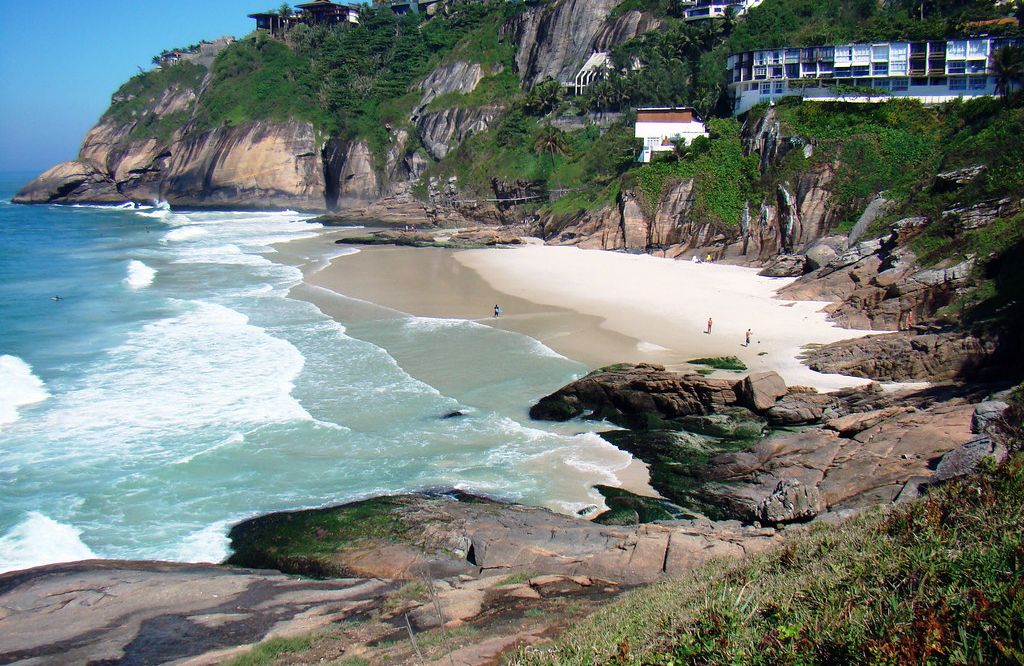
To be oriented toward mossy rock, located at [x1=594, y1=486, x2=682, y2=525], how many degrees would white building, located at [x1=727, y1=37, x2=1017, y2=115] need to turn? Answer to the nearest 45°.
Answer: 0° — it already faces it

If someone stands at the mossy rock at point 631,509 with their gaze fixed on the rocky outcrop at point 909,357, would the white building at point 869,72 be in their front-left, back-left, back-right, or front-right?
front-left

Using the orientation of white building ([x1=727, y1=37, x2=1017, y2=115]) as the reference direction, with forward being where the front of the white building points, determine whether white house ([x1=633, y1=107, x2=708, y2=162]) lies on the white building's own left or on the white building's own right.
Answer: on the white building's own right

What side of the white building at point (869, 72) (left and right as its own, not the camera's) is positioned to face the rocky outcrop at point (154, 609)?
front

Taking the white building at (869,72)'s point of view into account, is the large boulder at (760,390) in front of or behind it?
in front

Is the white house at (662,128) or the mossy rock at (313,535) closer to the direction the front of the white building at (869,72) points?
the mossy rock

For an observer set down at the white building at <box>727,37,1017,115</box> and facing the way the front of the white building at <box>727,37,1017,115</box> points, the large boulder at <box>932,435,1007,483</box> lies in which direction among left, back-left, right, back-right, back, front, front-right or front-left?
front

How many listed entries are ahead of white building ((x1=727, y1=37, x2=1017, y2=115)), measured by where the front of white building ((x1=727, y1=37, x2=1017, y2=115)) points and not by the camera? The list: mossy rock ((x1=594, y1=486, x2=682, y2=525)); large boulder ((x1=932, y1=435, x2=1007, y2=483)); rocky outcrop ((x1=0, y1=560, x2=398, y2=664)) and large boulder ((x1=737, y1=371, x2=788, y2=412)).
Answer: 4

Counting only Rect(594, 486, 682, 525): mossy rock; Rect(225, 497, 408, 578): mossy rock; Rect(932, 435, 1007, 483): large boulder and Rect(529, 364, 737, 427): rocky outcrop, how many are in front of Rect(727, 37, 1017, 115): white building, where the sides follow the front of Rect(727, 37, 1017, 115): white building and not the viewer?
4

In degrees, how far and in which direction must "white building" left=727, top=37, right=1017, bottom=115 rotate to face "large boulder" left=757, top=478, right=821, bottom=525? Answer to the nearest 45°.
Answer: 0° — it already faces it

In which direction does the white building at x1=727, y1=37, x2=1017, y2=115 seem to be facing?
toward the camera

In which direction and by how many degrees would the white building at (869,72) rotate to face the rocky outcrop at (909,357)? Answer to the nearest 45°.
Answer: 0° — it already faces it

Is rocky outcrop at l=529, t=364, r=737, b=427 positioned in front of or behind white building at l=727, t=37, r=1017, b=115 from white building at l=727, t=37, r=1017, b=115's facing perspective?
in front

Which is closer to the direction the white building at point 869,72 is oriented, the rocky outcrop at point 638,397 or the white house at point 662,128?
the rocky outcrop

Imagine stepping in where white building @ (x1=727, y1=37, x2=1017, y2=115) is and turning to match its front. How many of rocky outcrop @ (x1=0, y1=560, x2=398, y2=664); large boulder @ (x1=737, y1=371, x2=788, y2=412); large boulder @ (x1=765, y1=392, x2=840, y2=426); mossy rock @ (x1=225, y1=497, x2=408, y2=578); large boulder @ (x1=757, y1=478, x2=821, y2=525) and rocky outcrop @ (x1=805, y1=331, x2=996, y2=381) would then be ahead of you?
6

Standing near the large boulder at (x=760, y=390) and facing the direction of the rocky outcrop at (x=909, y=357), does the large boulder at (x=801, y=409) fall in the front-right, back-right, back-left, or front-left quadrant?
front-right

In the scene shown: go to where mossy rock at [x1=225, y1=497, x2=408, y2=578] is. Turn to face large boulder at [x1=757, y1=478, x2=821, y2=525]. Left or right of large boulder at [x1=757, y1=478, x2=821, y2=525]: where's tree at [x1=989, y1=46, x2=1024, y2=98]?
left
